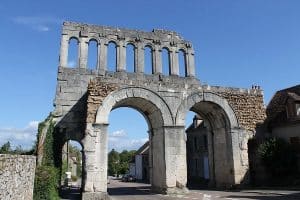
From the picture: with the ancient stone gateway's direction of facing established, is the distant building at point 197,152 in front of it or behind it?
behind

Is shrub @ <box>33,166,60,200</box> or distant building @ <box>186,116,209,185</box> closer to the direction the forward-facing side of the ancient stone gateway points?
the shrub

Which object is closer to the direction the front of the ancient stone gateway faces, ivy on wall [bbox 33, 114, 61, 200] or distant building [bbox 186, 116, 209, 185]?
the ivy on wall

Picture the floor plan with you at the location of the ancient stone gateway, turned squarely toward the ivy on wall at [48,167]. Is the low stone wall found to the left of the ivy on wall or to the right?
left

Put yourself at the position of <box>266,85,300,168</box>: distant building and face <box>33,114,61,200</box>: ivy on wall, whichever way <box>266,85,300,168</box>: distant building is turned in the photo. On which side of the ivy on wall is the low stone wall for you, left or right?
left

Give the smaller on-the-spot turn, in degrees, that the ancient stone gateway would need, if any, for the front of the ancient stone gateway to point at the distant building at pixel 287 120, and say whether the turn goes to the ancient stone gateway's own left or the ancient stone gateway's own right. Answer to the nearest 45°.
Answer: approximately 135° to the ancient stone gateway's own left
